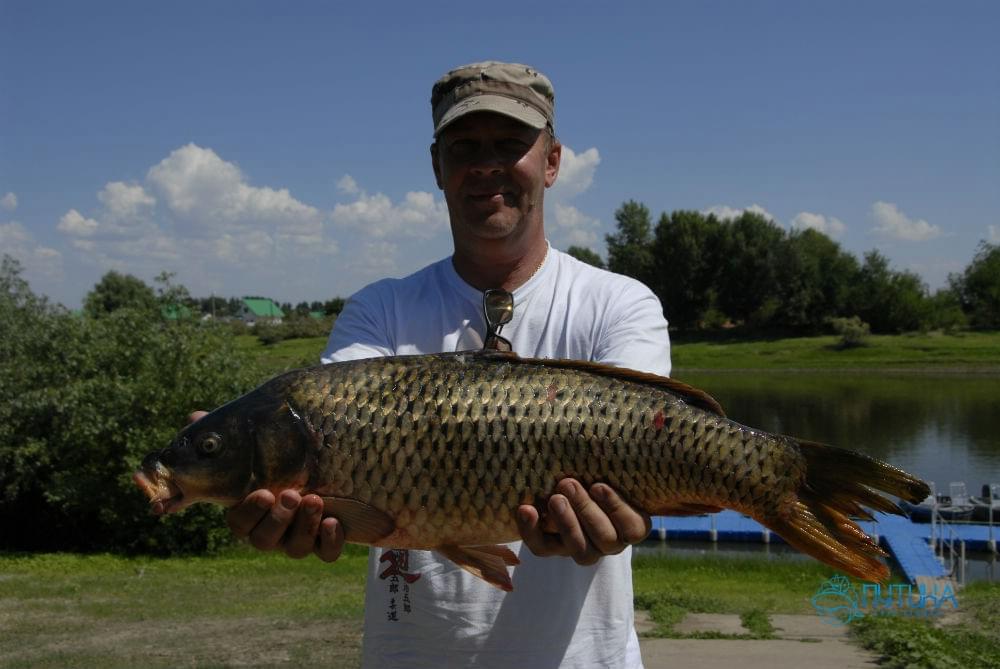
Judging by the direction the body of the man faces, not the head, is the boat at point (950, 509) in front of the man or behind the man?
behind

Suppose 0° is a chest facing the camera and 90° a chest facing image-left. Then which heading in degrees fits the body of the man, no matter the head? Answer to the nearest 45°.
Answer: approximately 0°

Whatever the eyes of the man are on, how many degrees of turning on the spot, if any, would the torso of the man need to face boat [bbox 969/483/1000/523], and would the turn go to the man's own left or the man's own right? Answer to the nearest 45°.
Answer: approximately 135° to the man's own left
